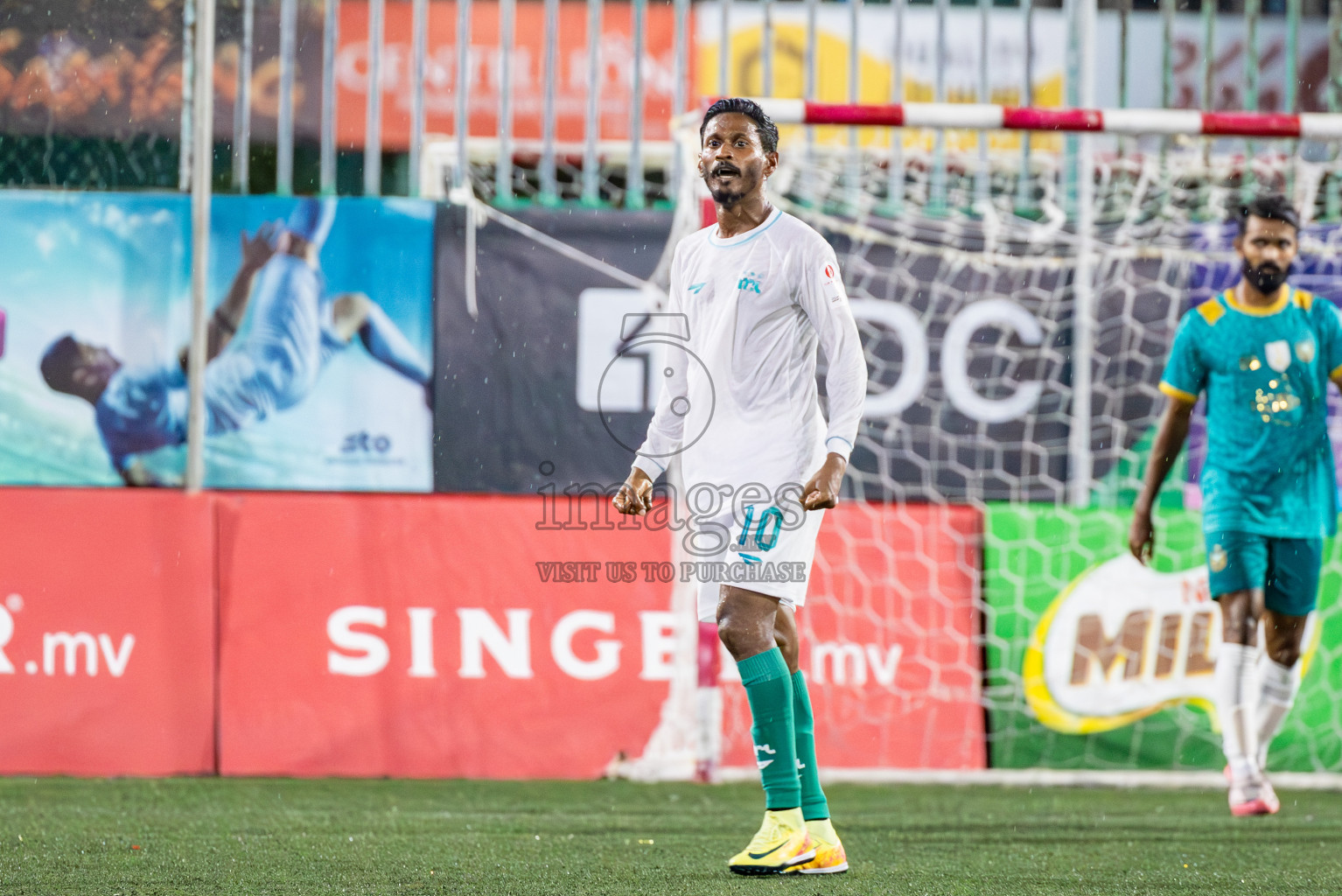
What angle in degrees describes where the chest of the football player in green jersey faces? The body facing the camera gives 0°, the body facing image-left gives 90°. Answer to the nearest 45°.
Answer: approximately 0°

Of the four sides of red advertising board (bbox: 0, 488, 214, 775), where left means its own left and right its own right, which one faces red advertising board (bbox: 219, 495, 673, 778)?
left

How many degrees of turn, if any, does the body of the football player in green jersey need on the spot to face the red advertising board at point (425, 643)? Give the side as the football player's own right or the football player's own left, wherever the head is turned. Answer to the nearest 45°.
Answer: approximately 90° to the football player's own right

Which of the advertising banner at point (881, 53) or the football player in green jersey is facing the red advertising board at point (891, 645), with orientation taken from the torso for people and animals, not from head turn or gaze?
the advertising banner

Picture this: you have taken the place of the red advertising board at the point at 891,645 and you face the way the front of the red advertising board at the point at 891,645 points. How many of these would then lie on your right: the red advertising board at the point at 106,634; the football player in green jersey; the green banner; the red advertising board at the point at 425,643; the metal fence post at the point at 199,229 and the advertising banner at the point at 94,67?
4

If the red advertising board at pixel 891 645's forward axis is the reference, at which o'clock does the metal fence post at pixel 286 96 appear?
The metal fence post is roughly at 4 o'clock from the red advertising board.
